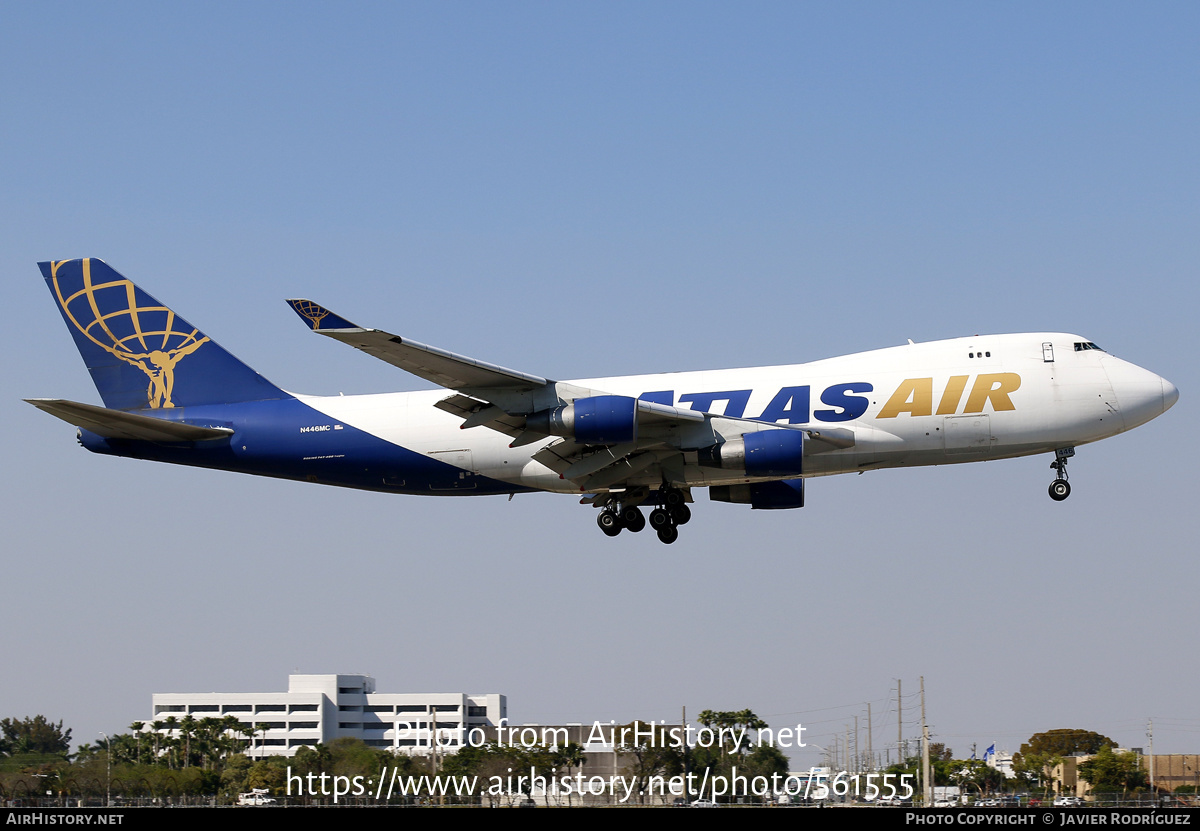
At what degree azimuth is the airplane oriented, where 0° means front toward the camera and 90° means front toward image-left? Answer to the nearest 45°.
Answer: approximately 270°
